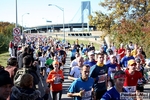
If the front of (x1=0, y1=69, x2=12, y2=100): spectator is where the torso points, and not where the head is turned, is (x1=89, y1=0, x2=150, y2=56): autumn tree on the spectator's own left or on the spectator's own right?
on the spectator's own left
